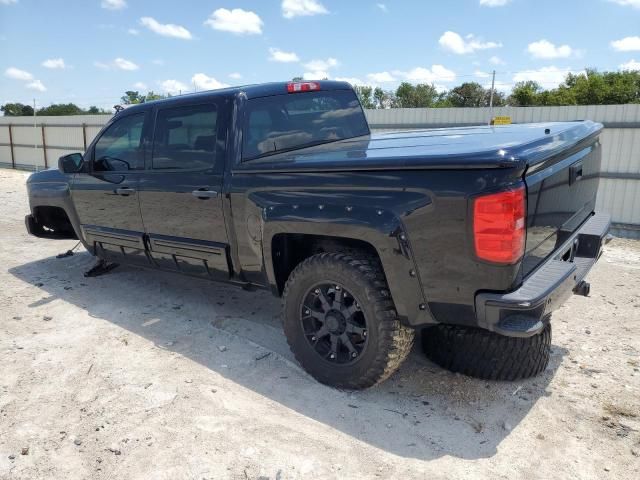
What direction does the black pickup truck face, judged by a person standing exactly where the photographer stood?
facing away from the viewer and to the left of the viewer

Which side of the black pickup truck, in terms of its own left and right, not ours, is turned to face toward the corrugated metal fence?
right

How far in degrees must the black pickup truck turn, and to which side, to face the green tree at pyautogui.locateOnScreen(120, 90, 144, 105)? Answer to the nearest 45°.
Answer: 0° — it already faces it

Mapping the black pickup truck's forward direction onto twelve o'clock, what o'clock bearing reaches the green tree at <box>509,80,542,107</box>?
The green tree is roughly at 2 o'clock from the black pickup truck.
